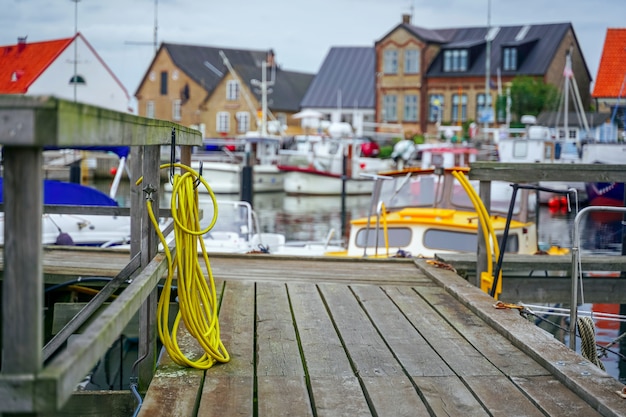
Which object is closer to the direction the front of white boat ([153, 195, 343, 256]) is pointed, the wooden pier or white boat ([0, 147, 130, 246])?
the wooden pier
